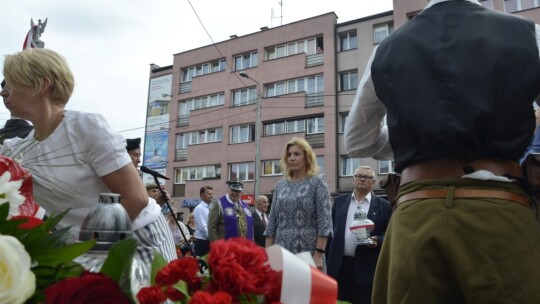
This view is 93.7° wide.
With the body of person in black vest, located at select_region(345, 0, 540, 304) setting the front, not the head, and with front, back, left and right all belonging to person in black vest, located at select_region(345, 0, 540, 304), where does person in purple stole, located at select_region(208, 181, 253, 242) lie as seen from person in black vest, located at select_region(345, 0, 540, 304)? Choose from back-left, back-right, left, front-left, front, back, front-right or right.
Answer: front-left

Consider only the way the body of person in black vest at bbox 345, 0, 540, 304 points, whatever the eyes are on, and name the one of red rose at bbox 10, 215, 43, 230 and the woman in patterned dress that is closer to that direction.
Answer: the woman in patterned dress

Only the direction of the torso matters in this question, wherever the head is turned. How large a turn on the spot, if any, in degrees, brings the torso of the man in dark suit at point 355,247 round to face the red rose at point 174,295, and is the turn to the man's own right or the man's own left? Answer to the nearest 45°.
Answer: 0° — they already face it

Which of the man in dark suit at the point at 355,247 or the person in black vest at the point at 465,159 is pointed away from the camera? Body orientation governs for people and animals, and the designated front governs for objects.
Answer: the person in black vest

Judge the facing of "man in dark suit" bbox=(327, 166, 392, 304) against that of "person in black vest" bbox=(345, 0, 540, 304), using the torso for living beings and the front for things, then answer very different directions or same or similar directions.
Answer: very different directions

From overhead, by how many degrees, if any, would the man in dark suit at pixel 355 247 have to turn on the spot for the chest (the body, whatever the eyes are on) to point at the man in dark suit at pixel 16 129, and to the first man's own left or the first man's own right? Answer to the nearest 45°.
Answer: approximately 45° to the first man's own right

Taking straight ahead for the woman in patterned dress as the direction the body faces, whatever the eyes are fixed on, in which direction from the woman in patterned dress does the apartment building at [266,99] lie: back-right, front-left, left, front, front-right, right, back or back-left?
back-right

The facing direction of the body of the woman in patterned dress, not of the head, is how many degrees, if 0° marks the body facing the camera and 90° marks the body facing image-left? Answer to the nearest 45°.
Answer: approximately 45°

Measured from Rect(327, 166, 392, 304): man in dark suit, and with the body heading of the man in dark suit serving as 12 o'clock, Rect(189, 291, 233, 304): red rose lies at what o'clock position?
The red rose is roughly at 12 o'clock from the man in dark suit.

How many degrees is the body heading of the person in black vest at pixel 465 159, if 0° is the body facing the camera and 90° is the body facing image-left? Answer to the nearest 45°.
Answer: approximately 180°

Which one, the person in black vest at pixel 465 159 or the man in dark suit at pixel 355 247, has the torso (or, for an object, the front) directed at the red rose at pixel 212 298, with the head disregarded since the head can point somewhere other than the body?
the man in dark suit

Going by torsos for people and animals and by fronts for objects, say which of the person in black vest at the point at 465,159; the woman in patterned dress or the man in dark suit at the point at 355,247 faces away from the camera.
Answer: the person in black vest

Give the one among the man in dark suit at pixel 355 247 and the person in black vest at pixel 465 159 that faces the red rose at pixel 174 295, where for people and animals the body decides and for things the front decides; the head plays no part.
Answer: the man in dark suit

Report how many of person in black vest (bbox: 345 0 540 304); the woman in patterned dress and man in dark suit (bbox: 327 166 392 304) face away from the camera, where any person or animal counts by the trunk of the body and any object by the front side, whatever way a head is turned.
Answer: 1

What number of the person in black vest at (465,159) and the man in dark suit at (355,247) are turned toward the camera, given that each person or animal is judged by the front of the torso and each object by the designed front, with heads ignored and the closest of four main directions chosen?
1

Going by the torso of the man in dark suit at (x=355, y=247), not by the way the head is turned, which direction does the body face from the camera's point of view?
toward the camera

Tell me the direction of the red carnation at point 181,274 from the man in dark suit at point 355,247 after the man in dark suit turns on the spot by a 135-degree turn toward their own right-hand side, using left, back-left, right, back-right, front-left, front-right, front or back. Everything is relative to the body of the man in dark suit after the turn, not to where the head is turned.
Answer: back-left
